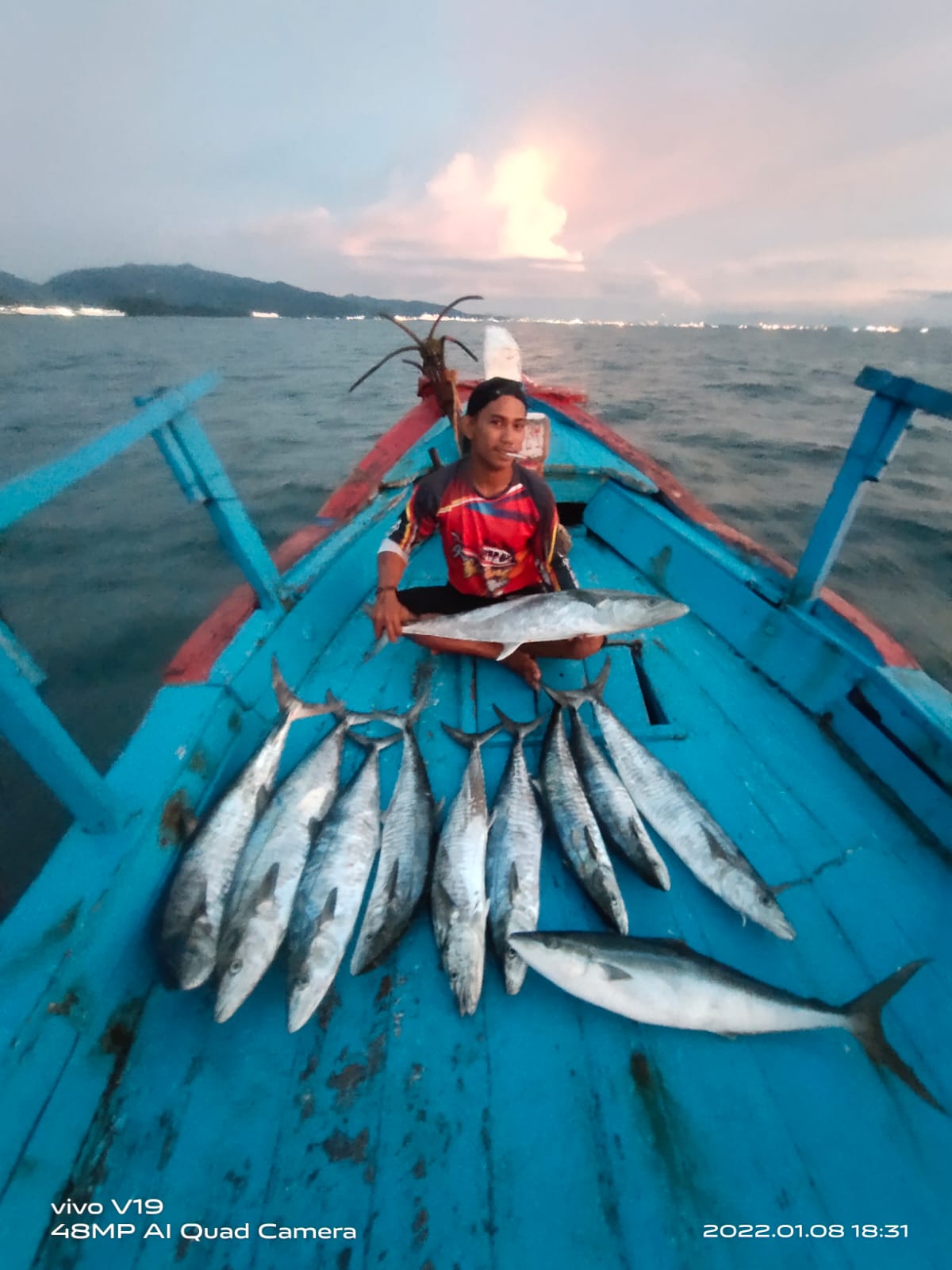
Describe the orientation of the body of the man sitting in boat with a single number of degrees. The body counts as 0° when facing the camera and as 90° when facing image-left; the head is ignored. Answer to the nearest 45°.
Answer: approximately 0°

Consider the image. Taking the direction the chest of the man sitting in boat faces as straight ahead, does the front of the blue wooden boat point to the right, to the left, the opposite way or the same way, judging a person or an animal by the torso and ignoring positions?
the opposite way

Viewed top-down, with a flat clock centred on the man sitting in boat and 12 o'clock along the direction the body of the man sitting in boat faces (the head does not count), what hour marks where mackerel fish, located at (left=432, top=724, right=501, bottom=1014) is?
The mackerel fish is roughly at 12 o'clock from the man sitting in boat.

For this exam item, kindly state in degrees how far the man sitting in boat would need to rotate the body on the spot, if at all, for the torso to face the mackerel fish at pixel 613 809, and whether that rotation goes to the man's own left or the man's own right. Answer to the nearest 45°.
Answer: approximately 45° to the man's own left

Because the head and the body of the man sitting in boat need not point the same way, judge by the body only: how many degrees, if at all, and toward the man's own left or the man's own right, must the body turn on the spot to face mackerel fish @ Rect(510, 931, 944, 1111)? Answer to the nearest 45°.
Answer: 0° — they already face it

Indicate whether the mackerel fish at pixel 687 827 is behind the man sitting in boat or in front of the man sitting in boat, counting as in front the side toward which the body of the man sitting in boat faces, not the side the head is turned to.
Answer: in front

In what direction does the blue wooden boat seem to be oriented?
away from the camera

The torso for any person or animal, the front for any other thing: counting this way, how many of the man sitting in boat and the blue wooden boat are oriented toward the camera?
1

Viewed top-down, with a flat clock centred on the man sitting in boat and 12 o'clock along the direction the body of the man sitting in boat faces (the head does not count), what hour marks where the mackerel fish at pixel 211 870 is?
The mackerel fish is roughly at 1 o'clock from the man sitting in boat.
